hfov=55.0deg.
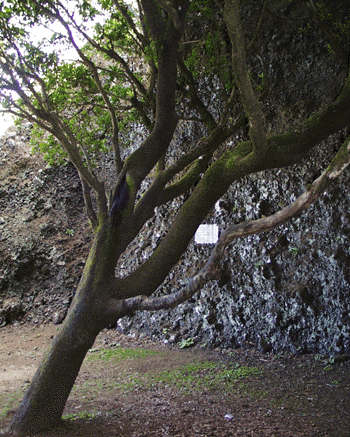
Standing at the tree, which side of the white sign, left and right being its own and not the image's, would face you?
front

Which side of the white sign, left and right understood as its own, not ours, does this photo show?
front

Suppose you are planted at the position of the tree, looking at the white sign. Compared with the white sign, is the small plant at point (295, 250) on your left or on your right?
right

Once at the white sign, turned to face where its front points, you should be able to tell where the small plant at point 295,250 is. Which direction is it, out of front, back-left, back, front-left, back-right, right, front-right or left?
front-left
